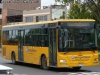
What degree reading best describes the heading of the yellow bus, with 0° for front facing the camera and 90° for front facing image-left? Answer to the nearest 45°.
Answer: approximately 315°
